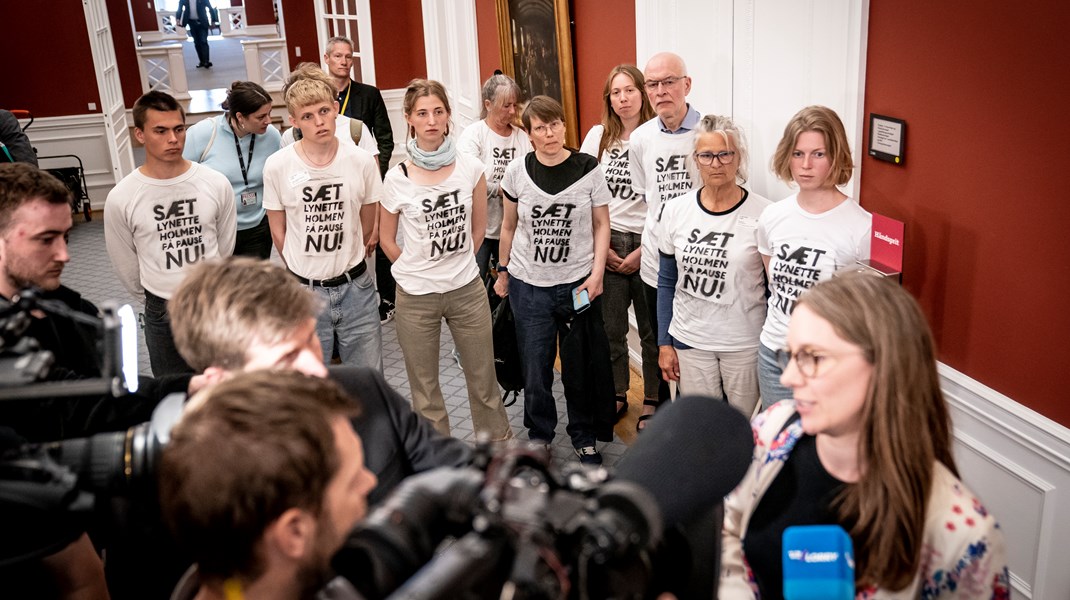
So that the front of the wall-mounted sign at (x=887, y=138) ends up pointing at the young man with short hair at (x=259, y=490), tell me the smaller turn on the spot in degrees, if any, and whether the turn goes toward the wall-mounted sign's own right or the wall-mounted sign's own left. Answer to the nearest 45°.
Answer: approximately 45° to the wall-mounted sign's own left

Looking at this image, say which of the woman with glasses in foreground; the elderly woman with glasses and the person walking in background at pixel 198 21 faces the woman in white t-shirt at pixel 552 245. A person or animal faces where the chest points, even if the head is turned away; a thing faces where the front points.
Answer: the person walking in background

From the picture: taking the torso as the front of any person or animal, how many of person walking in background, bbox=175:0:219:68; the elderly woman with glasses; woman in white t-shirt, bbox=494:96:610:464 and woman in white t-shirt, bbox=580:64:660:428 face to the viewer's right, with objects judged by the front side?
0

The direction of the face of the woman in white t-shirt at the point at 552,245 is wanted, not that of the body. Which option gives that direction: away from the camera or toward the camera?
toward the camera

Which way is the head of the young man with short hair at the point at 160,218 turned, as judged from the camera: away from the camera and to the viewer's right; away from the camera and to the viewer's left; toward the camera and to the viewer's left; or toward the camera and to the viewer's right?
toward the camera and to the viewer's right

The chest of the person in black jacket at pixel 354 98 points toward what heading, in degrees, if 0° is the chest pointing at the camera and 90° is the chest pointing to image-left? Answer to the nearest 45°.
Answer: approximately 45°

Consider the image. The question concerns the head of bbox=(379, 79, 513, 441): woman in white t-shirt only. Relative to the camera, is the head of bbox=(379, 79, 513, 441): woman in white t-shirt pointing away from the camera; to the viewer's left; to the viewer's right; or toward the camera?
toward the camera

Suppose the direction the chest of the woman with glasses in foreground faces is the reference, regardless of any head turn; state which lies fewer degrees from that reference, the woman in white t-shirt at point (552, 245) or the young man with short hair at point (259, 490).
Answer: the young man with short hair

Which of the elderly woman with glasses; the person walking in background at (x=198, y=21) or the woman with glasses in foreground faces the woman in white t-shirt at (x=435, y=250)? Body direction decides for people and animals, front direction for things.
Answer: the person walking in background

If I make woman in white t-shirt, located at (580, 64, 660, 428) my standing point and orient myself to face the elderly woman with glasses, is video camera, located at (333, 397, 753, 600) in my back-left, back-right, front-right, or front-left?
front-right

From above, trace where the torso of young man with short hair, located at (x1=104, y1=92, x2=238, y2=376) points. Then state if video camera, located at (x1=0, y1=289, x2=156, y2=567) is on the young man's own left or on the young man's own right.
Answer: on the young man's own right

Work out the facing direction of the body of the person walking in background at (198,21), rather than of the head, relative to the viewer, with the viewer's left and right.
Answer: facing the viewer

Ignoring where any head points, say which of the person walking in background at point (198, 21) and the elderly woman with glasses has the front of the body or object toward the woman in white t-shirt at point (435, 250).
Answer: the person walking in background

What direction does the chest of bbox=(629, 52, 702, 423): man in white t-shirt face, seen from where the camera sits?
toward the camera

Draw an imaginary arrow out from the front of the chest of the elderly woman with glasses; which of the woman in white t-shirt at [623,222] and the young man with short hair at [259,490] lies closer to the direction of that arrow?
the young man with short hair

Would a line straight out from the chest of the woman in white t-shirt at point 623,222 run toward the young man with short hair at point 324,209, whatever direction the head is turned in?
no

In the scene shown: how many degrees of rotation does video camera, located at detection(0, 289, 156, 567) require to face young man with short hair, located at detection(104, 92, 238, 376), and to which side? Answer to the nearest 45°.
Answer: approximately 90° to its left

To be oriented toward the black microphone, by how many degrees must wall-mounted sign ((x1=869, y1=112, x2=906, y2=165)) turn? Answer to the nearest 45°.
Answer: approximately 45° to its left

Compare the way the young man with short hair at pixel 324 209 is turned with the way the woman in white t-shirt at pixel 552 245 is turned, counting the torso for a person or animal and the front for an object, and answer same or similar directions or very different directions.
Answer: same or similar directions

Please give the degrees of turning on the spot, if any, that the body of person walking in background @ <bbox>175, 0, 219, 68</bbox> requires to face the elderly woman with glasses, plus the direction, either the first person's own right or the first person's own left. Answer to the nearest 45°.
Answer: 0° — they already face them

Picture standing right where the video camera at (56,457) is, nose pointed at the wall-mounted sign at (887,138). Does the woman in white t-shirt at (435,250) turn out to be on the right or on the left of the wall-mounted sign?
left

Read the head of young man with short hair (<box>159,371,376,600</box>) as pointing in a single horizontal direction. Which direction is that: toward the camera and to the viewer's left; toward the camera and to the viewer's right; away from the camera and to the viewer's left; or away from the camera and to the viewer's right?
away from the camera and to the viewer's right

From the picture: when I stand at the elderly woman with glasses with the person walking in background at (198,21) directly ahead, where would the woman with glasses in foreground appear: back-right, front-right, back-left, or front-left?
back-left

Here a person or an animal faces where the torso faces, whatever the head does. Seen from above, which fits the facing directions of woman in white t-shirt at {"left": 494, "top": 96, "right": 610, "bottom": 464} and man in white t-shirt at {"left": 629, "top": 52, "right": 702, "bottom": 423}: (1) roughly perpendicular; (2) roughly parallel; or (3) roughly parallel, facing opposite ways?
roughly parallel
